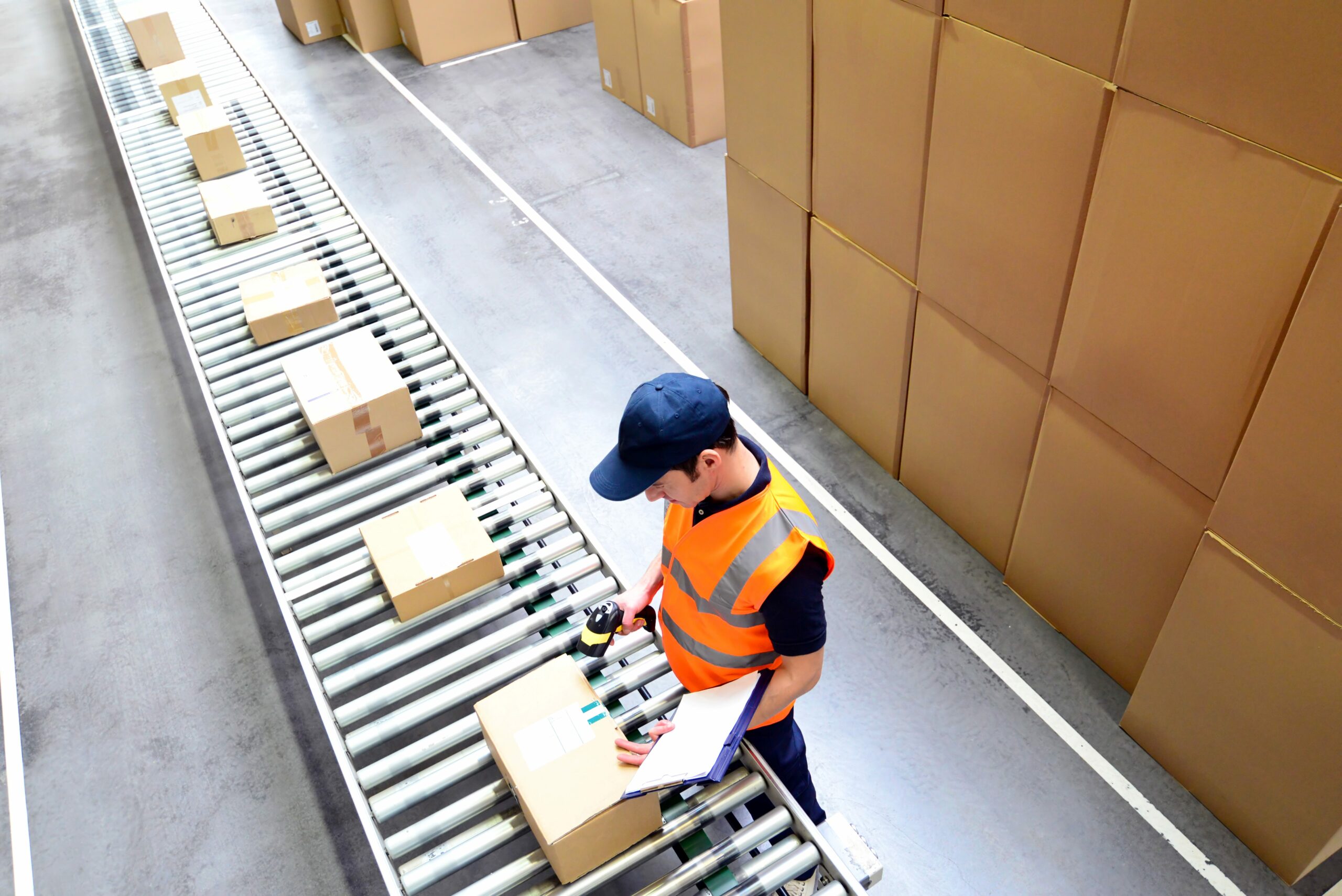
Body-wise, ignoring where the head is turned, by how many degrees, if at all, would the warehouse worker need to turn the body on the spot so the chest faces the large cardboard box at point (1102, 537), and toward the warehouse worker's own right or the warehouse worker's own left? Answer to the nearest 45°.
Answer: approximately 180°

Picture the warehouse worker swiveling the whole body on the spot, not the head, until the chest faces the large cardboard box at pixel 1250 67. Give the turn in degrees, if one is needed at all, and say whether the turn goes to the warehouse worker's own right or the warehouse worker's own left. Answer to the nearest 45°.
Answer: approximately 180°

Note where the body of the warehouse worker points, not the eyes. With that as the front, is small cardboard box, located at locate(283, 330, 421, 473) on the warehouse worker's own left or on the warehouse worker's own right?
on the warehouse worker's own right

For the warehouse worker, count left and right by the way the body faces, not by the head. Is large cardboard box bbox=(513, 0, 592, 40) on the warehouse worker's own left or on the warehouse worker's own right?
on the warehouse worker's own right

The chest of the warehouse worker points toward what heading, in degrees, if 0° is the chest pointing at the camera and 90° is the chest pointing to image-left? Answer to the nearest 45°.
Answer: approximately 45°

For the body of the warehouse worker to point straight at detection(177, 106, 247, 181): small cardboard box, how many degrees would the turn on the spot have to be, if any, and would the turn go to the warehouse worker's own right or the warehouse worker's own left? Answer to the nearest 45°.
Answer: approximately 90° to the warehouse worker's own right

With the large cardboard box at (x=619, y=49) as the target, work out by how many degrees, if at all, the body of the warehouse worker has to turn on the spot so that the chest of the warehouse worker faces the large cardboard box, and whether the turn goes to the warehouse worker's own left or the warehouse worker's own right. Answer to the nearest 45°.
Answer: approximately 135° to the warehouse worker's own right

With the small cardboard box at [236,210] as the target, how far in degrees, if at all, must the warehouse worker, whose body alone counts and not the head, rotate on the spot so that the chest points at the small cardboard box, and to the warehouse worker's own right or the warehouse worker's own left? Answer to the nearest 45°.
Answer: approximately 90° to the warehouse worker's own right

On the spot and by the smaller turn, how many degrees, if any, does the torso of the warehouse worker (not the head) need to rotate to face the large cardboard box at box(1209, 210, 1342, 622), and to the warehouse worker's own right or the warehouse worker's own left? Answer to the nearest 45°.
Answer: approximately 135° to the warehouse worker's own left

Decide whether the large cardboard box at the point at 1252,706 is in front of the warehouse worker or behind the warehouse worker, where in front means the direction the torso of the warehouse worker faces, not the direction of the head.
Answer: behind

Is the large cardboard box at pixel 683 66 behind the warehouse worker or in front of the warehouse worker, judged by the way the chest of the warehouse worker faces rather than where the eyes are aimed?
behind

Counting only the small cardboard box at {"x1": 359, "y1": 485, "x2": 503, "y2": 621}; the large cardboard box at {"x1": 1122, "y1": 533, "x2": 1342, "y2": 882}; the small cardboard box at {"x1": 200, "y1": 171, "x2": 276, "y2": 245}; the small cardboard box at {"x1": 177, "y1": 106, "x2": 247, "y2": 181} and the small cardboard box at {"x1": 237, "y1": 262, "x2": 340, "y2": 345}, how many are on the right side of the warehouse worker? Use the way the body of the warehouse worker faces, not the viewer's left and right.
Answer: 4
